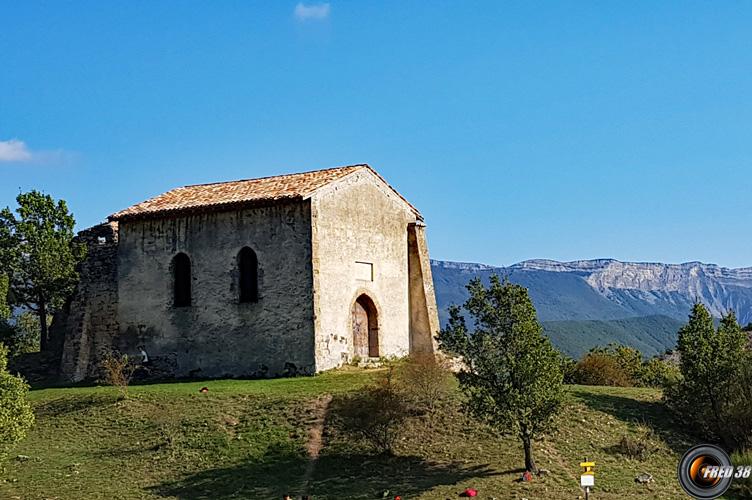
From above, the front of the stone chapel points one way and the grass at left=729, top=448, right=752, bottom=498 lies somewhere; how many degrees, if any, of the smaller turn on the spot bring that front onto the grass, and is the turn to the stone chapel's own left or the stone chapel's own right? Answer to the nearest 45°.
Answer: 0° — it already faces it

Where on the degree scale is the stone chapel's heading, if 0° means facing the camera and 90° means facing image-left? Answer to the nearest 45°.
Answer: approximately 315°

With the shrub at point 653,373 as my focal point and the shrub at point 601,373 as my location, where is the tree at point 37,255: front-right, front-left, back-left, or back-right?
back-left

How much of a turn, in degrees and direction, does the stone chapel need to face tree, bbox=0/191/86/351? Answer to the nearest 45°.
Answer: approximately 180°

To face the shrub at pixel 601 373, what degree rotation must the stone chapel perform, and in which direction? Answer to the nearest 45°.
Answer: approximately 45° to its left

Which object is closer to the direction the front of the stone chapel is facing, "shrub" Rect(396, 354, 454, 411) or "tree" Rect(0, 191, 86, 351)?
the shrub

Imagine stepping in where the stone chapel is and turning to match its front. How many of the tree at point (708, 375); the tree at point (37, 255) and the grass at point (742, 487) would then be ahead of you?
2
